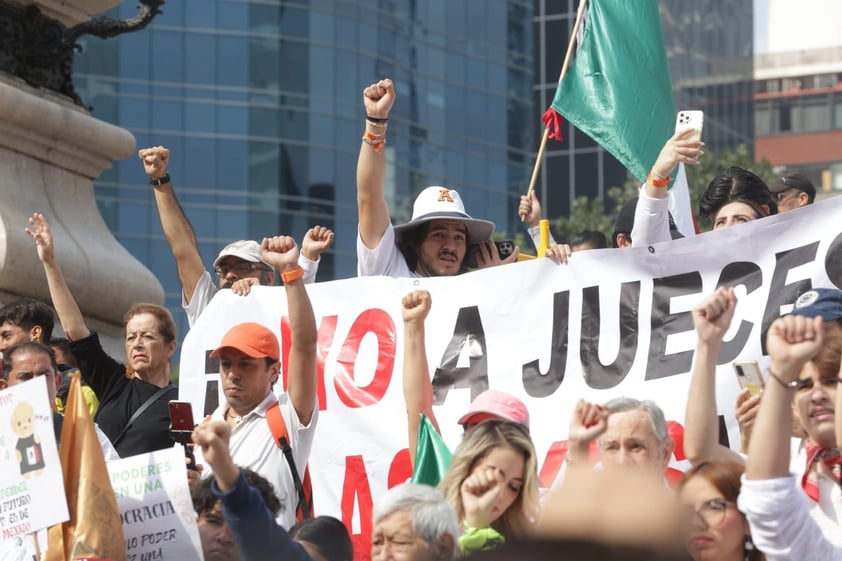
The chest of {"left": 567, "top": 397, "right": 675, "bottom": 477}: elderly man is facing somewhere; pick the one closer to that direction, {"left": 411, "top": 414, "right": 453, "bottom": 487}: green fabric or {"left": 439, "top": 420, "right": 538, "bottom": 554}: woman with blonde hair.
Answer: the woman with blonde hair

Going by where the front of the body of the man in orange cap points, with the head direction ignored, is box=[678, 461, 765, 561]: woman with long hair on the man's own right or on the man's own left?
on the man's own left

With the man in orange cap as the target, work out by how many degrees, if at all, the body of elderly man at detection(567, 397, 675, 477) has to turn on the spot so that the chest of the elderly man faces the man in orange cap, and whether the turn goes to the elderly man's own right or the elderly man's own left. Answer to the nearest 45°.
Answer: approximately 90° to the elderly man's own right

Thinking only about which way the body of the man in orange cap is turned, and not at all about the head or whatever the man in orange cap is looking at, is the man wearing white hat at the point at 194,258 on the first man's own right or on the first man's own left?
on the first man's own right

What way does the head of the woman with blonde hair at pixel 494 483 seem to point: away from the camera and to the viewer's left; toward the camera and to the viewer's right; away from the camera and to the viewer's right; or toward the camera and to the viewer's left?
toward the camera and to the viewer's right

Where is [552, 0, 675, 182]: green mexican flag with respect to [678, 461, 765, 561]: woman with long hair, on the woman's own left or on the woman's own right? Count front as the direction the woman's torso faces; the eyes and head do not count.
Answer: on the woman's own right

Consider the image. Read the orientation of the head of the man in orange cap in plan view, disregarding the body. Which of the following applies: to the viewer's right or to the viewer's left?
to the viewer's left

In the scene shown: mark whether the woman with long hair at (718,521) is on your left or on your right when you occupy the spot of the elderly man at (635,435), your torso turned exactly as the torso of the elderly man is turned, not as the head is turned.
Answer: on your left
